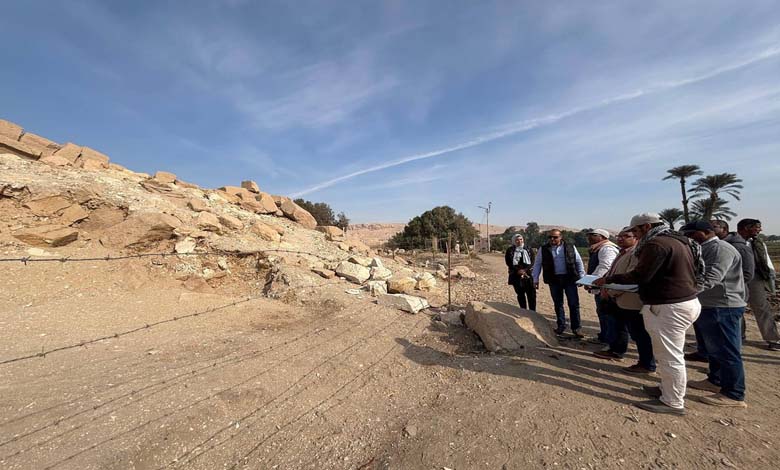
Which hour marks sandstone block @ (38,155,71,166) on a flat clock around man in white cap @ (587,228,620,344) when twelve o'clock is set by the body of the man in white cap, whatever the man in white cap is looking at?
The sandstone block is roughly at 1 o'clock from the man in white cap.

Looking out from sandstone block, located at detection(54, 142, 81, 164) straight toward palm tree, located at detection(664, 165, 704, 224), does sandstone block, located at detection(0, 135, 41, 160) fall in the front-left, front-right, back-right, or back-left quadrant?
back-right

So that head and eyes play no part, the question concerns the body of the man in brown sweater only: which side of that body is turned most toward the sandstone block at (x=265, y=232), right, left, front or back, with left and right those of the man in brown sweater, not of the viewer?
front

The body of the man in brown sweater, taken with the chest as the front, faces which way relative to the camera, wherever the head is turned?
to the viewer's left

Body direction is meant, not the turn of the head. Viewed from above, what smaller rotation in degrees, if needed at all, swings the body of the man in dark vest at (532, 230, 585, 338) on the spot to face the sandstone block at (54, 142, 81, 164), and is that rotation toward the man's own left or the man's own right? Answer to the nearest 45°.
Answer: approximately 90° to the man's own right

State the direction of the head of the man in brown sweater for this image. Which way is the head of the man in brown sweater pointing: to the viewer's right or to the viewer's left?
to the viewer's left

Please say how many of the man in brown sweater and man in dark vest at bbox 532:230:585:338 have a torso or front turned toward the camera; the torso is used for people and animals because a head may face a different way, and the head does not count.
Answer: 1

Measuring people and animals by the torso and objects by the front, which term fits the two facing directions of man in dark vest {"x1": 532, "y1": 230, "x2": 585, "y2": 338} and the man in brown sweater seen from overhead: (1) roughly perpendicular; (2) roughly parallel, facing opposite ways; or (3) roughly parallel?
roughly perpendicular

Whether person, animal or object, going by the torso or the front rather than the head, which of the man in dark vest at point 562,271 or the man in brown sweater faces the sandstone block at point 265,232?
the man in brown sweater

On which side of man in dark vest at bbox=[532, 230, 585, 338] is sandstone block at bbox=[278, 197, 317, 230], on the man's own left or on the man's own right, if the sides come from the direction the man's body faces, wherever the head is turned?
on the man's own right

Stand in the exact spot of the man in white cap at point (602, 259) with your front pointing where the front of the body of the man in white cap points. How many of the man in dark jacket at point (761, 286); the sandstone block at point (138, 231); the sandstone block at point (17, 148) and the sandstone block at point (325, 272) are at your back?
1

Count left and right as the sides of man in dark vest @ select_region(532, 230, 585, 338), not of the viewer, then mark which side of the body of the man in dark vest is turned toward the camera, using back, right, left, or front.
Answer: front

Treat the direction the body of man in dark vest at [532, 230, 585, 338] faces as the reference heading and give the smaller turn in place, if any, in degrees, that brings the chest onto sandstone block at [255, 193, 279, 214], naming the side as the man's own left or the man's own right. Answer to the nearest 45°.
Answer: approximately 90° to the man's own right

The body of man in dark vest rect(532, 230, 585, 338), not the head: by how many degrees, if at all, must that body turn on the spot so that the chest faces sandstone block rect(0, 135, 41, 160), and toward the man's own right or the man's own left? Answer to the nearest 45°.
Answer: approximately 90° to the man's own right

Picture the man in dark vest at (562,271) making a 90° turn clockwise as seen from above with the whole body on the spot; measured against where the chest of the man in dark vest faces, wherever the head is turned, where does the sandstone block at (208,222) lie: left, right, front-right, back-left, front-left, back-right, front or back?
front

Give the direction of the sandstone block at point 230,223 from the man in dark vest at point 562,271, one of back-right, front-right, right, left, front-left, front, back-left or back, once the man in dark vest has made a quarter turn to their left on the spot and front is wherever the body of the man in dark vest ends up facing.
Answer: back

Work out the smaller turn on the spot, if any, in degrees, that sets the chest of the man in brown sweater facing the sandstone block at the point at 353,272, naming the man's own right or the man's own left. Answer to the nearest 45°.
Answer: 0° — they already face it
